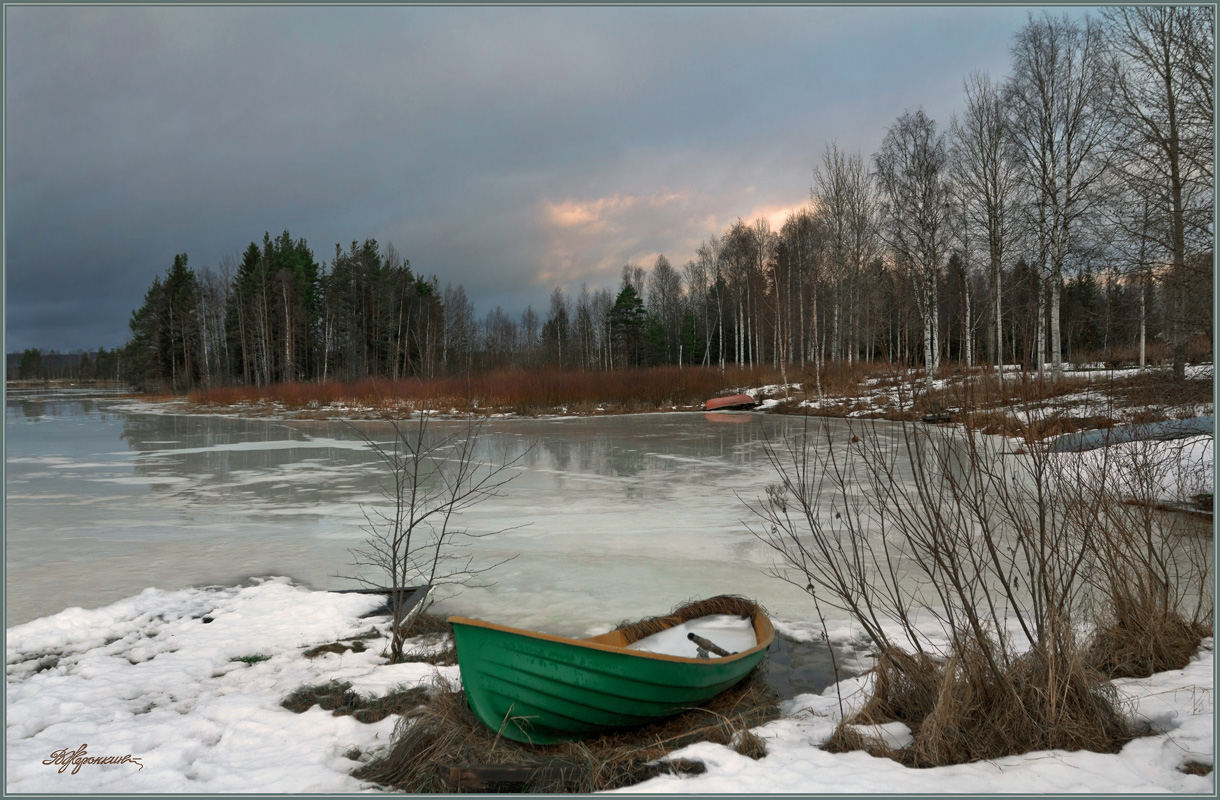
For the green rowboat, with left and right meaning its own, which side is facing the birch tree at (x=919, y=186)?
back

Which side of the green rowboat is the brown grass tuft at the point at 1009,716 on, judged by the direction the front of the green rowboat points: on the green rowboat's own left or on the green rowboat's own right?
on the green rowboat's own left

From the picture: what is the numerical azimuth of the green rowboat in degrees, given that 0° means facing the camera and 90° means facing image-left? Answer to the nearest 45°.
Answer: approximately 45°

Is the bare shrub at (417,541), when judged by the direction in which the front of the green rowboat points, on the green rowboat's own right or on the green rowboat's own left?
on the green rowboat's own right

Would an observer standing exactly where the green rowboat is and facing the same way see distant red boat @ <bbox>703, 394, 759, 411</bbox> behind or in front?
behind

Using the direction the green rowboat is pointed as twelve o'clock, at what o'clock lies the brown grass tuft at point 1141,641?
The brown grass tuft is roughly at 7 o'clock from the green rowboat.
